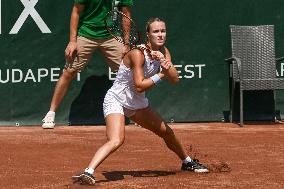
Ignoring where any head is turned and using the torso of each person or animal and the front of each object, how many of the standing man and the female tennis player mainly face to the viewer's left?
0

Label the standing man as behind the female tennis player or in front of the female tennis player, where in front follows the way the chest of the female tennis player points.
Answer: behind

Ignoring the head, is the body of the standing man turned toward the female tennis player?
yes

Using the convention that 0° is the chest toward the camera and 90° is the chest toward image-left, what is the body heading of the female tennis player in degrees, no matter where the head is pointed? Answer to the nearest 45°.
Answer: approximately 315°

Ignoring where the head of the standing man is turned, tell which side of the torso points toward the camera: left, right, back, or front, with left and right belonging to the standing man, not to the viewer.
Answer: front
